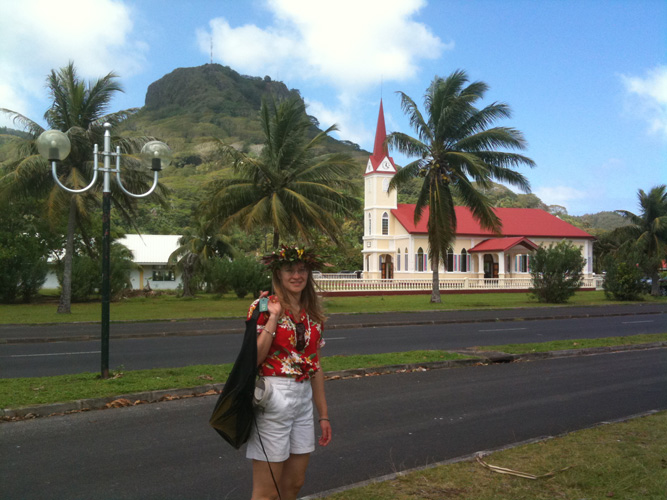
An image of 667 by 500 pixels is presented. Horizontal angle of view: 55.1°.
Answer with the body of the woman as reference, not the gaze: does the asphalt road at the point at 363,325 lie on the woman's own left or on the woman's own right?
on the woman's own left

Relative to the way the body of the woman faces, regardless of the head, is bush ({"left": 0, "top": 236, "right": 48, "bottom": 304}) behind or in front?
behind

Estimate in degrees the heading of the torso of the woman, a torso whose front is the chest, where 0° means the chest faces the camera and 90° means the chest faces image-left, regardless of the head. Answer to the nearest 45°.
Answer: approximately 315°

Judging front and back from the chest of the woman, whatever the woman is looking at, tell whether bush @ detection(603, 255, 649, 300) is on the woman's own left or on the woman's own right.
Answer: on the woman's own left

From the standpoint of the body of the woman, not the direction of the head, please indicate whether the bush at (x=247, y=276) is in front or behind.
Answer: behind

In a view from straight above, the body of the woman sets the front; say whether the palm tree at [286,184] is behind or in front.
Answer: behind

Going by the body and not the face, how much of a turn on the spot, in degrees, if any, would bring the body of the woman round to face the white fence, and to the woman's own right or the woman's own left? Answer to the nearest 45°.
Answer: approximately 135° to the woman's own left

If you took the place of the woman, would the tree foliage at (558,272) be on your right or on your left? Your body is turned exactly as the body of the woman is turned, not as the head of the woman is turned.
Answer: on your left
